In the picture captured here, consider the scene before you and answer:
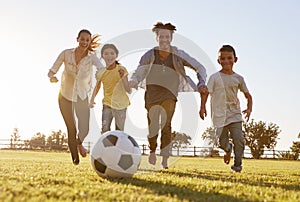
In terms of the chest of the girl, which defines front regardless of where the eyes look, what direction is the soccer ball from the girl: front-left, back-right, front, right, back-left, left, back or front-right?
front

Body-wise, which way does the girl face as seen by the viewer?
toward the camera

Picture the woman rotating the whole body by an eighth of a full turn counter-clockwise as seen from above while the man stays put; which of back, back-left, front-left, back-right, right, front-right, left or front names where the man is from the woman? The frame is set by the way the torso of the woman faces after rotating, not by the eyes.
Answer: front-left

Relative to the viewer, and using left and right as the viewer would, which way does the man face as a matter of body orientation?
facing the viewer

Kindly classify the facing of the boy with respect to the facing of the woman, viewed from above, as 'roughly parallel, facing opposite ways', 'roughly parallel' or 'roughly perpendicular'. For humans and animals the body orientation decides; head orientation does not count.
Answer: roughly parallel

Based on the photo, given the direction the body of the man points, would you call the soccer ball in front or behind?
in front

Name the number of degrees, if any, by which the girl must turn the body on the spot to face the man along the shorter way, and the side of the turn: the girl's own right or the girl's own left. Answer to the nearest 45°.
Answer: approximately 45° to the girl's own left

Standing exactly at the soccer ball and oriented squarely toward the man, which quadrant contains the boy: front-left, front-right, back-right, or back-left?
front-right

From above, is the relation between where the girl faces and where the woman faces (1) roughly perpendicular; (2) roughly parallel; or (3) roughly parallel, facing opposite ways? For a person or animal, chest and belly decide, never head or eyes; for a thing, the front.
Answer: roughly parallel

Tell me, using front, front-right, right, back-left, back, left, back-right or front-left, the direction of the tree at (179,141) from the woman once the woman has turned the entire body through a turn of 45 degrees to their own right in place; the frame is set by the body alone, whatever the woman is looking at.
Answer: back

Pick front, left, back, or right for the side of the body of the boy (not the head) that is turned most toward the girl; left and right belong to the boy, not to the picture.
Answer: right

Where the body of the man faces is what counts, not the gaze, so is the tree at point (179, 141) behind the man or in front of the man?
behind

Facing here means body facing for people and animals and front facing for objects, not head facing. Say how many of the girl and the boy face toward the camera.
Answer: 2
